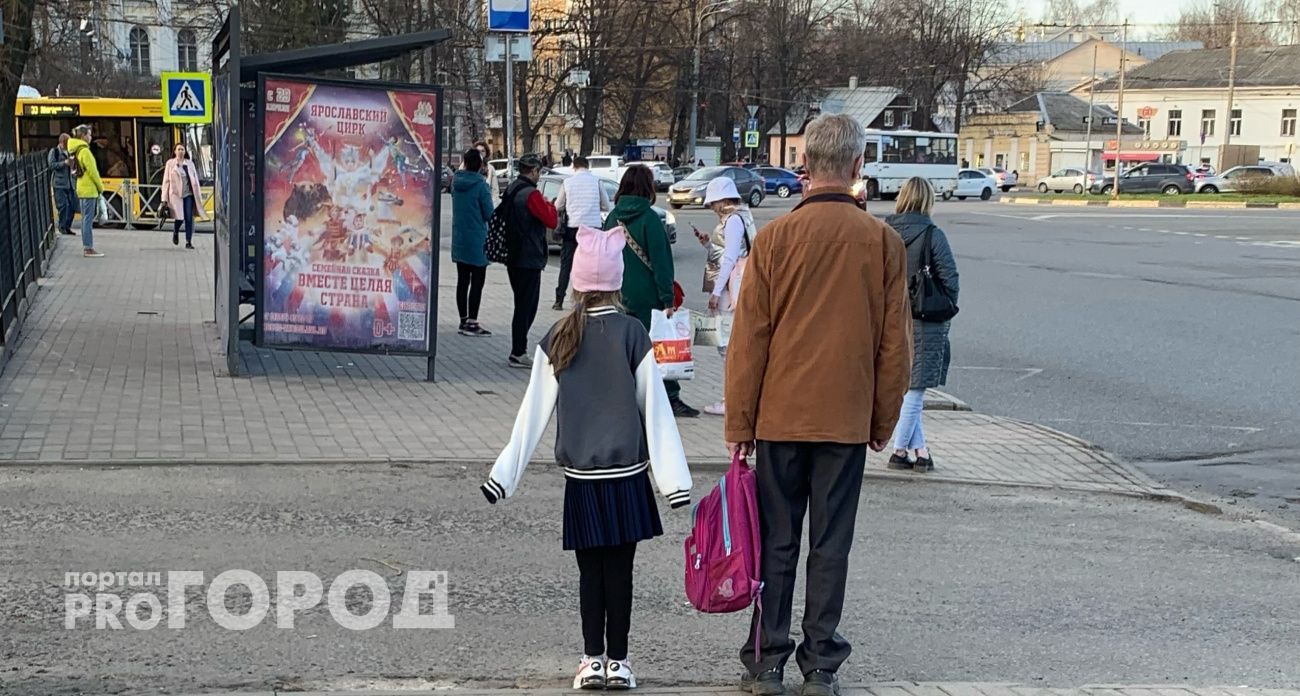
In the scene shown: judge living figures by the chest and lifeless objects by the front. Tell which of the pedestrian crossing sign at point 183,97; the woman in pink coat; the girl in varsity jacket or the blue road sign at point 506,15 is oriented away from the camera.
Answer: the girl in varsity jacket

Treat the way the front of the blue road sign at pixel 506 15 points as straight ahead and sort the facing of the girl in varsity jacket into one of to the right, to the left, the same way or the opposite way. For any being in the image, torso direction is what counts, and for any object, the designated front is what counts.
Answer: the opposite way

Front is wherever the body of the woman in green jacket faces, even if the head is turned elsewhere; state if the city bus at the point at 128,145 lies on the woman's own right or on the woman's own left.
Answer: on the woman's own left

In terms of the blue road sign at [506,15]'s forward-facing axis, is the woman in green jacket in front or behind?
in front

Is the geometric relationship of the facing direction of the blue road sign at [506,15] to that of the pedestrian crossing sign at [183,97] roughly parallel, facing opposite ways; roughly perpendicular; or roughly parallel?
roughly parallel

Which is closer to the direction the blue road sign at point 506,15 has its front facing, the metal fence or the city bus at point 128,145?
the metal fence

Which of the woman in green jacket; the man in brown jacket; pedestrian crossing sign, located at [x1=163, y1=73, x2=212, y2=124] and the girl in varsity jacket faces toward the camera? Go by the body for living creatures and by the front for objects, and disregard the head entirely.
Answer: the pedestrian crossing sign

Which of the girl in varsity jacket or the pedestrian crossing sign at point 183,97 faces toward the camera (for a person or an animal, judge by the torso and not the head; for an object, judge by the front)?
the pedestrian crossing sign

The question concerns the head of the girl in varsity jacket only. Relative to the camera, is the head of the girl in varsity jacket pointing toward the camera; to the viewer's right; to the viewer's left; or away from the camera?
away from the camera

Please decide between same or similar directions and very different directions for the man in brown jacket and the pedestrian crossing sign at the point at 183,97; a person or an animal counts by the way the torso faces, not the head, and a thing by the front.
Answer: very different directions

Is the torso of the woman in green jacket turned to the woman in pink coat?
no

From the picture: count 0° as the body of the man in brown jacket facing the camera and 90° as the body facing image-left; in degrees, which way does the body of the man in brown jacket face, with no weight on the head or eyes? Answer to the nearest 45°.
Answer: approximately 180°

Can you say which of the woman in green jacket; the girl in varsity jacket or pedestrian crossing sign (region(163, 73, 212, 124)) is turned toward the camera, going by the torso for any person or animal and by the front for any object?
the pedestrian crossing sign

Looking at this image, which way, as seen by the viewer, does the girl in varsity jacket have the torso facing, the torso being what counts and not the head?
away from the camera

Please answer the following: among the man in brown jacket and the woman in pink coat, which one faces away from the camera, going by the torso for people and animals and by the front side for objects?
the man in brown jacket

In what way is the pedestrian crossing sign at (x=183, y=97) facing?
toward the camera

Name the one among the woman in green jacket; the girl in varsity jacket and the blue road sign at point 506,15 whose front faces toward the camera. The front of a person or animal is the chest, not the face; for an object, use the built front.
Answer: the blue road sign

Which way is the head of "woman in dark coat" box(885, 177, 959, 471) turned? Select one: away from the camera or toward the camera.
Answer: away from the camera

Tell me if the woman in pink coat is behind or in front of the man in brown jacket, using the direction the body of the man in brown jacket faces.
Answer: in front

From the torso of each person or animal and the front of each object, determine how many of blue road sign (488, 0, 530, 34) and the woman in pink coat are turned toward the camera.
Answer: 2

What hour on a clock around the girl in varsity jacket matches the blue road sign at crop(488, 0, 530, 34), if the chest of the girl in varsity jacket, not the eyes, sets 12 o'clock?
The blue road sign is roughly at 12 o'clock from the girl in varsity jacket.

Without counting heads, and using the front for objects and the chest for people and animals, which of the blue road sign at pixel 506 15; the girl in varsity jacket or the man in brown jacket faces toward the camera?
the blue road sign

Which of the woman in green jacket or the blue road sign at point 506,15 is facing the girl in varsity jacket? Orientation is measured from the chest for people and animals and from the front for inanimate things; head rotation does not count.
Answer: the blue road sign
